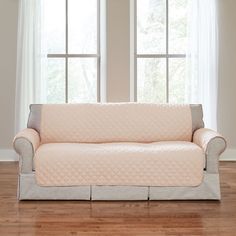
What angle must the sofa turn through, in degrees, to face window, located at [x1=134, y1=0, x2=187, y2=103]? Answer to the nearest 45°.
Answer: approximately 180°

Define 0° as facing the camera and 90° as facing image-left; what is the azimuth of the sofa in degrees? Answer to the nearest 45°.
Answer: approximately 0°

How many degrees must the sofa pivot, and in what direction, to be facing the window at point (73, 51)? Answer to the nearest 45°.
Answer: approximately 180°

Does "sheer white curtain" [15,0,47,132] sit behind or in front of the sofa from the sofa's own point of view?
behind

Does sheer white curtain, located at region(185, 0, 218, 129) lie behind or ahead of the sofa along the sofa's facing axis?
behind
